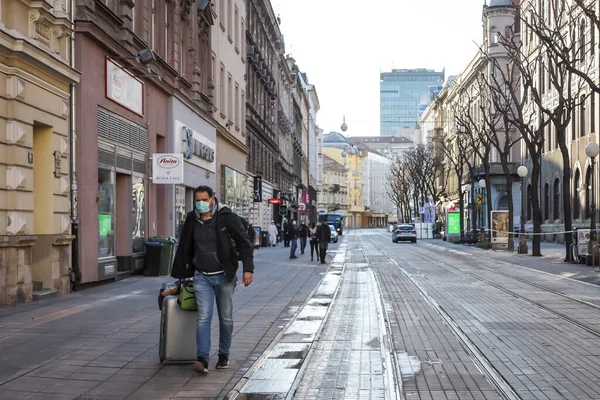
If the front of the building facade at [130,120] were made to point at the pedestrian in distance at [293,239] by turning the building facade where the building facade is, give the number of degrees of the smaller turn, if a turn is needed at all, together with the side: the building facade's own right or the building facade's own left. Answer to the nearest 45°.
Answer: approximately 90° to the building facade's own left

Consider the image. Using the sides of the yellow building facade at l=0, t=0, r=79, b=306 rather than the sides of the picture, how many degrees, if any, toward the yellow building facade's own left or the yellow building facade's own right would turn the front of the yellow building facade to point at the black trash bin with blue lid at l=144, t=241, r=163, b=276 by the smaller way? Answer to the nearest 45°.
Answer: approximately 90° to the yellow building facade's own left

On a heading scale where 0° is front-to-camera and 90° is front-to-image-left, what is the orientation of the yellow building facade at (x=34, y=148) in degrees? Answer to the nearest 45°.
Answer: approximately 315°

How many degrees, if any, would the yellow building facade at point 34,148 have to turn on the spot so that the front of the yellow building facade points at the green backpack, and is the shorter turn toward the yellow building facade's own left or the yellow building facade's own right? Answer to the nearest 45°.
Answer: approximately 45° to the yellow building facade's own right

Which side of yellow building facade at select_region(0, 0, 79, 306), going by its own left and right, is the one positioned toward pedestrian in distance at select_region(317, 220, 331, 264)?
left

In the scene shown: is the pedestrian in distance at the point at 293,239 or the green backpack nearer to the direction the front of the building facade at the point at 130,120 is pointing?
the green backpack

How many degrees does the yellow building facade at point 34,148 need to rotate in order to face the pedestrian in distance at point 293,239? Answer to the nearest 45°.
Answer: approximately 90° to its left

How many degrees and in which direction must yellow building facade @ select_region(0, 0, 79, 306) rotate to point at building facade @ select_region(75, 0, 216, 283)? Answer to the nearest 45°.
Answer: approximately 135° to its left
